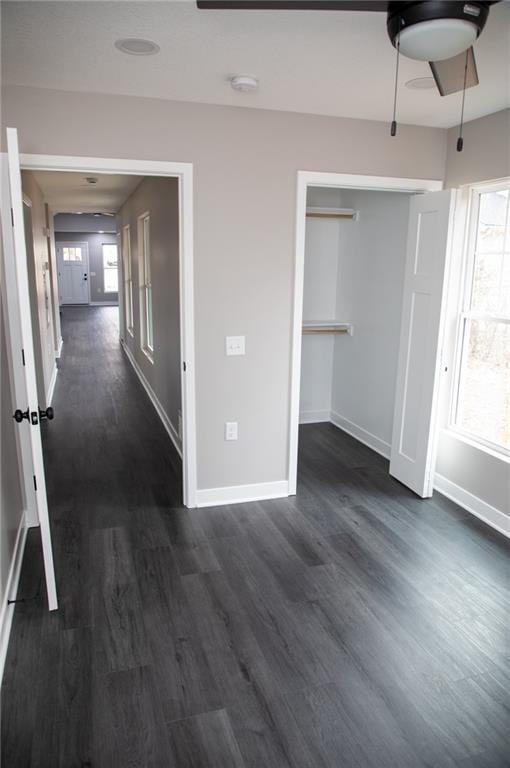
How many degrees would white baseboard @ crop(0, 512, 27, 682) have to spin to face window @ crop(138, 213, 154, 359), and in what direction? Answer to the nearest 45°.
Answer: approximately 45° to its left

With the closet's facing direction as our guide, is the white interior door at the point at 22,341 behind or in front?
in front

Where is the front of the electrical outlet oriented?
toward the camera

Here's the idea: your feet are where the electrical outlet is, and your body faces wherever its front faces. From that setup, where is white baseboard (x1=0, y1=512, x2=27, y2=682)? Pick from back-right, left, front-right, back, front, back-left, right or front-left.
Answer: front-right

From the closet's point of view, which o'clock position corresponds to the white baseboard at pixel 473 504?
The white baseboard is roughly at 11 o'clock from the closet.

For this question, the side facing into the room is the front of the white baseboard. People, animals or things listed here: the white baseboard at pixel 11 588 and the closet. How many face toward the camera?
1

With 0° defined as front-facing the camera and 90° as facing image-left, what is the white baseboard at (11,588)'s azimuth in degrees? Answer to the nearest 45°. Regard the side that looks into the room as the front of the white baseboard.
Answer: approximately 270°

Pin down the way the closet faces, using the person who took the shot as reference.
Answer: facing the viewer

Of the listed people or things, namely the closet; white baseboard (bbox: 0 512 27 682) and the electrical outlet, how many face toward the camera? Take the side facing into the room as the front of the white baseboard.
2

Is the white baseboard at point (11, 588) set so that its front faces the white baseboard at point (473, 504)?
yes

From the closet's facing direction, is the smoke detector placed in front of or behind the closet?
in front

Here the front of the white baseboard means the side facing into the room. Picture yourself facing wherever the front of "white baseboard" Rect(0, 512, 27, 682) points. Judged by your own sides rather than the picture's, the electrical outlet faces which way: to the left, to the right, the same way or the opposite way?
to the right

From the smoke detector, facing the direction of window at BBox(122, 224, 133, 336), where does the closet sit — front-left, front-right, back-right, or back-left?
front-right

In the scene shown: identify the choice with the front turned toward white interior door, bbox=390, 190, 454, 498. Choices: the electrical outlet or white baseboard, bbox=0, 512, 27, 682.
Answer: the white baseboard

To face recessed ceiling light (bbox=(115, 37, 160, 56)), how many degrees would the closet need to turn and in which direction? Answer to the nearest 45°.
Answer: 0° — it already faces it

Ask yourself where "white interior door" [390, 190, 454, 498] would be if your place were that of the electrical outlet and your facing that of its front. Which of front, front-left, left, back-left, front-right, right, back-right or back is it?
left

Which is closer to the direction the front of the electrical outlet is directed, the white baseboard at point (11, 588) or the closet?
the white baseboard

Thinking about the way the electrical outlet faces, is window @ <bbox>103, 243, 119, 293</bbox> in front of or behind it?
behind

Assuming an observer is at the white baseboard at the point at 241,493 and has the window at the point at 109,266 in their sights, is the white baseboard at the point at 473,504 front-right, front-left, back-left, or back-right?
back-right

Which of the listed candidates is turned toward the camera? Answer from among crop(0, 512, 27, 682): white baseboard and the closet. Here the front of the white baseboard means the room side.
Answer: the closet
